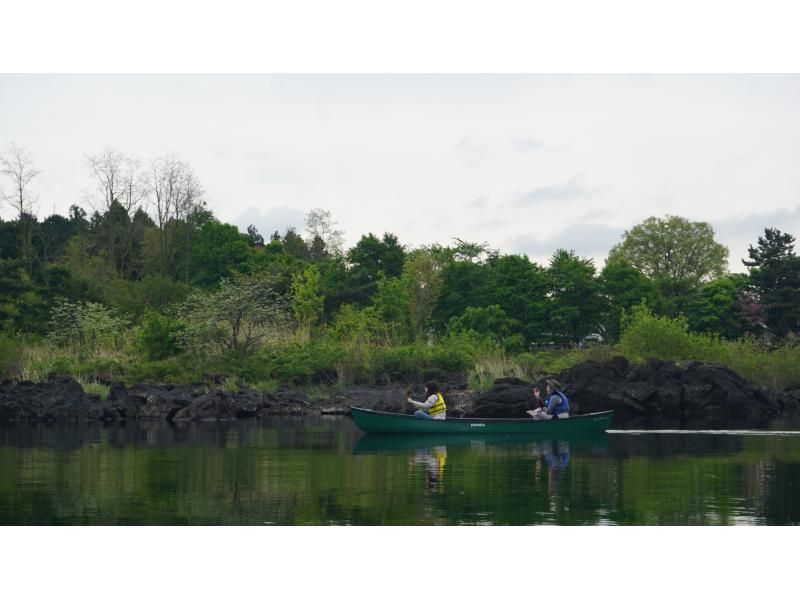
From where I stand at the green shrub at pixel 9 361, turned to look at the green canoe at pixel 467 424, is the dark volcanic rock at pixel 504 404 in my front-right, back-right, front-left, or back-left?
front-left

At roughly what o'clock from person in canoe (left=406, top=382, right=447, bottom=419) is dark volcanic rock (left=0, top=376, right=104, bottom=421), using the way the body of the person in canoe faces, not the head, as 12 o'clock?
The dark volcanic rock is roughly at 1 o'clock from the person in canoe.

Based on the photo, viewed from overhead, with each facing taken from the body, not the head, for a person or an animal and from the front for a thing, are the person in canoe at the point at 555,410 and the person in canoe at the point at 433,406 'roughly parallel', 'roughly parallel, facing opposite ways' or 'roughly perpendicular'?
roughly parallel

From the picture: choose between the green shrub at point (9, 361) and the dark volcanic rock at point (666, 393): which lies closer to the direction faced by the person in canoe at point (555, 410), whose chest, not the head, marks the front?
the green shrub

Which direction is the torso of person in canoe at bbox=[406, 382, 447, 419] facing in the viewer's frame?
to the viewer's left

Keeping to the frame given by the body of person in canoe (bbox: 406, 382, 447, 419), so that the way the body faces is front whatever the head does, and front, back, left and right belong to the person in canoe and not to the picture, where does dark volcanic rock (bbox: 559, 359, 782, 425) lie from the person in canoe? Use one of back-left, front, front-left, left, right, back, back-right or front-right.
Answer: back-right

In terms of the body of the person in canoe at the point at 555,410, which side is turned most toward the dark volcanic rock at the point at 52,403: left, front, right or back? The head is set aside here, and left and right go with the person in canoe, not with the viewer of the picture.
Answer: front

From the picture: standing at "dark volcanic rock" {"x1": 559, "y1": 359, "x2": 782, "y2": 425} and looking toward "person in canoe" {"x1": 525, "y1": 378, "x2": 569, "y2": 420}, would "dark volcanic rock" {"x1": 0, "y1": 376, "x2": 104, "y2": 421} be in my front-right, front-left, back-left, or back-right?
front-right

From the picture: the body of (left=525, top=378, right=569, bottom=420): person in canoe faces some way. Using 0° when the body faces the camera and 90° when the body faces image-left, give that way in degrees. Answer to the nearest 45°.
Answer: approximately 90°

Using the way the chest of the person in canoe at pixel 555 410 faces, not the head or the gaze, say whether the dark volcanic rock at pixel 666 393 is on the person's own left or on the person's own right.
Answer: on the person's own right

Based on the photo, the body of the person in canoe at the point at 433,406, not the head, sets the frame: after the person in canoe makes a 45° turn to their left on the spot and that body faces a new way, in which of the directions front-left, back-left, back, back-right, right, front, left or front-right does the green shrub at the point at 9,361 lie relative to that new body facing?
right

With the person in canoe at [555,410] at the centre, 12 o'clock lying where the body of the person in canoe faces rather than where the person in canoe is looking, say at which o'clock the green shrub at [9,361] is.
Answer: The green shrub is roughly at 1 o'clock from the person in canoe.

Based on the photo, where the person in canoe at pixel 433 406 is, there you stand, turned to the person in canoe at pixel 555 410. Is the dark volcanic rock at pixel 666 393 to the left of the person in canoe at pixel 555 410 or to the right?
left

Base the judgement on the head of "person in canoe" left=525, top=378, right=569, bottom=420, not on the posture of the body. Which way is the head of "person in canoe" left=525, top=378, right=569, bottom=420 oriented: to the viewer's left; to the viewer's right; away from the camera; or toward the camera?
to the viewer's left
